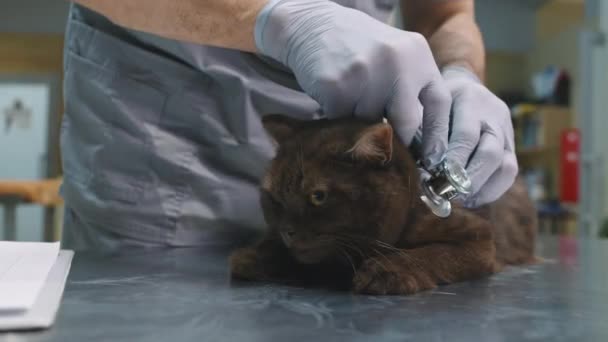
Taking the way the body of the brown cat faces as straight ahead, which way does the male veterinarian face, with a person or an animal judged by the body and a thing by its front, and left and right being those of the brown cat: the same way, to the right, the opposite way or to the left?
to the left

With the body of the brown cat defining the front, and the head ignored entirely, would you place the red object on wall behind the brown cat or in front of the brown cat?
behind

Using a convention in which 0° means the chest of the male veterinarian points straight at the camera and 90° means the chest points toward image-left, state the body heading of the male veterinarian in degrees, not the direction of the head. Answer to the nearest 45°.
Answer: approximately 315°

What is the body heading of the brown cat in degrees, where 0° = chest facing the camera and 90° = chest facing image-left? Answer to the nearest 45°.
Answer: approximately 45°

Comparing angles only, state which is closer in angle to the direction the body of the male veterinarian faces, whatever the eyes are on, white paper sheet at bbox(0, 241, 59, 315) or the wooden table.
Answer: the white paper sheet

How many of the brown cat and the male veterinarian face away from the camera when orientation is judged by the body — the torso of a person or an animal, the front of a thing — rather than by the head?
0

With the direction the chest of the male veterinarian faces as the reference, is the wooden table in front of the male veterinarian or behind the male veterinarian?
behind

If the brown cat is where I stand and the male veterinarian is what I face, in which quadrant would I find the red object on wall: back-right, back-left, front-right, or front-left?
front-right

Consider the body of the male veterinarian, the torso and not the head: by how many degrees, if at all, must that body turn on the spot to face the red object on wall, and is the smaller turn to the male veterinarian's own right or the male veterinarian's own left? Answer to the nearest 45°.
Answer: approximately 90° to the male veterinarian's own left
